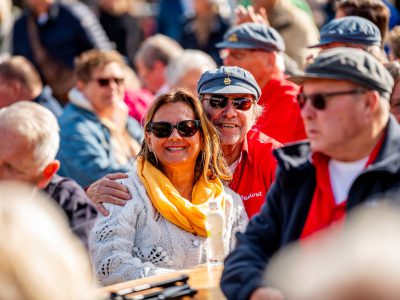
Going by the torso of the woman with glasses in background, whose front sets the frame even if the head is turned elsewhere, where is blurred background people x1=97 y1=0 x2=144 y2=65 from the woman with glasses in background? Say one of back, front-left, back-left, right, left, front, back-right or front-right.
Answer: back-left

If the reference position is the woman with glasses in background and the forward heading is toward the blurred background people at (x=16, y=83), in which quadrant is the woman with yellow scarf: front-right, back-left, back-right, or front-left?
back-left

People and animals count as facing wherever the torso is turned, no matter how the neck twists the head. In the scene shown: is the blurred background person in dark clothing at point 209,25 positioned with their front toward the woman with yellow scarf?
yes

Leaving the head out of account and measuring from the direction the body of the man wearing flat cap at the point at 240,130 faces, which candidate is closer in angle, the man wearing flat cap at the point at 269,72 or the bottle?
the bottle

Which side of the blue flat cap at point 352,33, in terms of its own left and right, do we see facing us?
left

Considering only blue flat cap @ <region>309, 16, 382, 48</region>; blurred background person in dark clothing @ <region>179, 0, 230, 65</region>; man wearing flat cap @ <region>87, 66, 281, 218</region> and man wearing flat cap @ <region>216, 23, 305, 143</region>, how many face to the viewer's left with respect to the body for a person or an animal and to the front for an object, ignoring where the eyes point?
2

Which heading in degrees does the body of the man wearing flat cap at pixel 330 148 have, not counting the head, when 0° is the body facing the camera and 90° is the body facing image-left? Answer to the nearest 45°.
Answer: approximately 45°

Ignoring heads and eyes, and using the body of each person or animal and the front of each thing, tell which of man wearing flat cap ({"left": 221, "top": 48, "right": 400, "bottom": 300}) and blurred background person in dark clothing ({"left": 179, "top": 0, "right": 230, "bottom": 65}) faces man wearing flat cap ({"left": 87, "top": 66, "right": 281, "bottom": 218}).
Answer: the blurred background person in dark clothing

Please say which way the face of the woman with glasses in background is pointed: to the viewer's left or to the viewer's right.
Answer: to the viewer's right

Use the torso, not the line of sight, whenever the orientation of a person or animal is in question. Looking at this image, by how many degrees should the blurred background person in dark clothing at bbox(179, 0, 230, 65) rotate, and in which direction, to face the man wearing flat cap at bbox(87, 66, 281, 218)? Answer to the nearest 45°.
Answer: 0° — they already face them

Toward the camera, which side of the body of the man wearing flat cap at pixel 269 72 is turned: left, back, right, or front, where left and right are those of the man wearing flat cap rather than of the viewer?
left

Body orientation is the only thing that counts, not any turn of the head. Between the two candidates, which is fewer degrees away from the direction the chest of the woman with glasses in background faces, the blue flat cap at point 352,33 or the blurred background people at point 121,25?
the blue flat cap

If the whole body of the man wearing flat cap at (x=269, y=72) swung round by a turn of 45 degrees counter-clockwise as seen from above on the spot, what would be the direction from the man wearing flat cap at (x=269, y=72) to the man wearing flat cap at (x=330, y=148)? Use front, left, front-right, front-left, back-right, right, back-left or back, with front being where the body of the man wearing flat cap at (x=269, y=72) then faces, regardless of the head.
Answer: front-left
